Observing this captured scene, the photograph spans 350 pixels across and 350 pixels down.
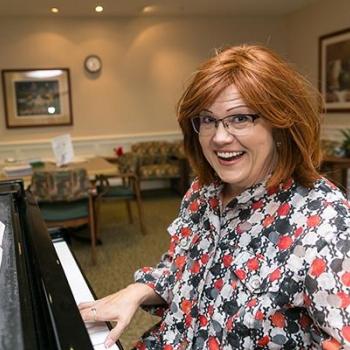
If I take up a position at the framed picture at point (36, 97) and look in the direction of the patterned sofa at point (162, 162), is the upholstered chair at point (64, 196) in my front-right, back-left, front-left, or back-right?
front-right

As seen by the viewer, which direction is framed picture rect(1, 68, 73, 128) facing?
toward the camera

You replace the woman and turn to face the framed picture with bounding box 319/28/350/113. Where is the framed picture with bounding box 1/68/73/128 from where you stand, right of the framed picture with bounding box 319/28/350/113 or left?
left

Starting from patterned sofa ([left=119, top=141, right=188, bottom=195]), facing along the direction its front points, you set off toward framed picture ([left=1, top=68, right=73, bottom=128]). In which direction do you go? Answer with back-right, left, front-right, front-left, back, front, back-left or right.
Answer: right

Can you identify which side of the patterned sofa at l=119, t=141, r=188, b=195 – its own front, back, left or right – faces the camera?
front

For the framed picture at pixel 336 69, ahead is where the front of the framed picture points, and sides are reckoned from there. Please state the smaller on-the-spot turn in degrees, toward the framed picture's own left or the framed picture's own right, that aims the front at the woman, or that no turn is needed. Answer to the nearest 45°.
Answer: approximately 45° to the framed picture's own left

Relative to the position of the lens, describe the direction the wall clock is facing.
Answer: facing the viewer

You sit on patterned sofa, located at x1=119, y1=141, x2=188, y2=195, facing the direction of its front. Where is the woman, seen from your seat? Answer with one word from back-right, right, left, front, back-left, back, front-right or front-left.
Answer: front

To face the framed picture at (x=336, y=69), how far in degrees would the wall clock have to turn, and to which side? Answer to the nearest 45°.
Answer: approximately 90° to its left

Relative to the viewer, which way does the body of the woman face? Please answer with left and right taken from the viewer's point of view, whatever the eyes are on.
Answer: facing the viewer and to the left of the viewer

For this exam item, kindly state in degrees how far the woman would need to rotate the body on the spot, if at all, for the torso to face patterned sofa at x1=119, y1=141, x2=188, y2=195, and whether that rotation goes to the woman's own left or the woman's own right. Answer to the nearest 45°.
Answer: approximately 135° to the woman's own right
